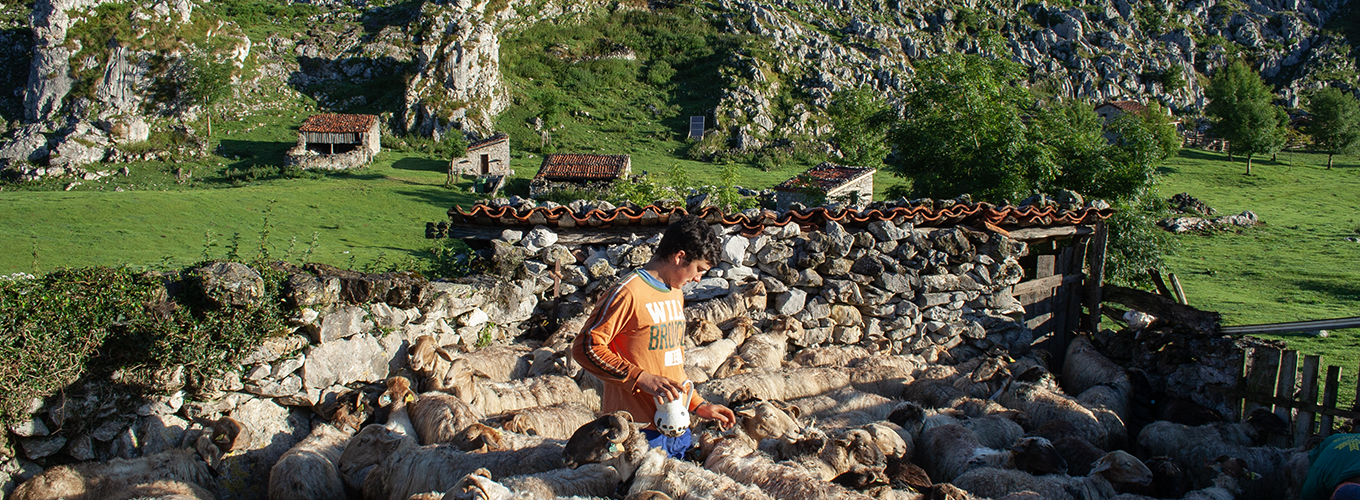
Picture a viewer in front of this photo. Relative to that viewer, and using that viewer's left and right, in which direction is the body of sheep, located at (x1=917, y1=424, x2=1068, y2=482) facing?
facing to the right of the viewer

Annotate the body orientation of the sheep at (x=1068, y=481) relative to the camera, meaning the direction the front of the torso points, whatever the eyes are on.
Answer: to the viewer's right

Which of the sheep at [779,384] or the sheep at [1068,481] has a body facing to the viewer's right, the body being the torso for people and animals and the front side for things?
the sheep at [1068,481]

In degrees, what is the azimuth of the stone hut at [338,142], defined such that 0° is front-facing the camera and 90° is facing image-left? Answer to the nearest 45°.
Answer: approximately 0°

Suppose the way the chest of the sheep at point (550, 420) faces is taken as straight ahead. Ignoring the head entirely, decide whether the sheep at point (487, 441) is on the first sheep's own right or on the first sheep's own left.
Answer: on the first sheep's own left

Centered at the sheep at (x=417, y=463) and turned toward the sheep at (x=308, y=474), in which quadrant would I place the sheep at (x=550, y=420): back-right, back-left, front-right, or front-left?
back-right

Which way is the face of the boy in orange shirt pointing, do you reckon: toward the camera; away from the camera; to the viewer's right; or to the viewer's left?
to the viewer's right
